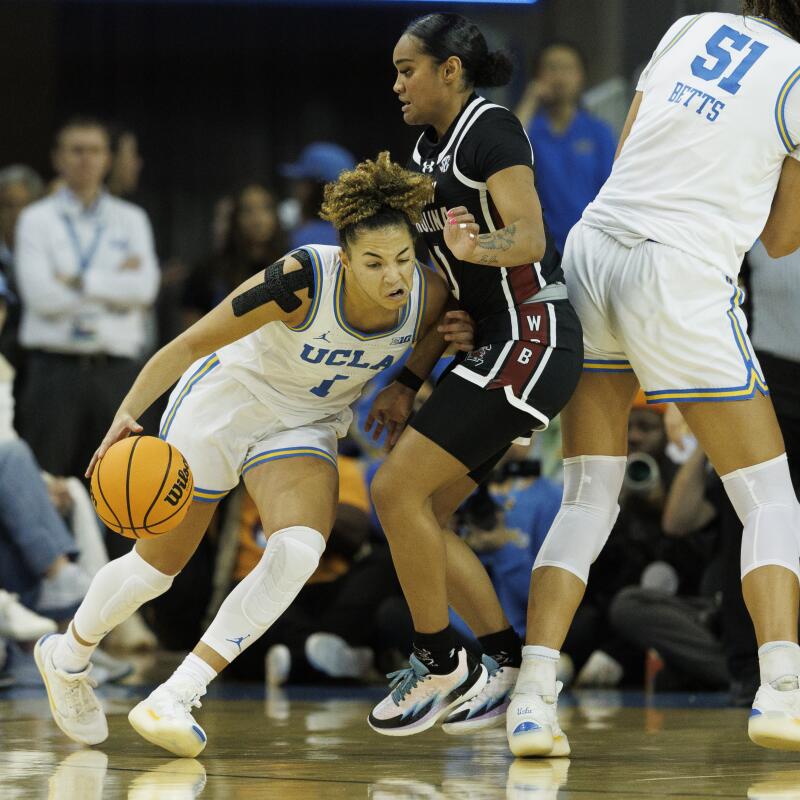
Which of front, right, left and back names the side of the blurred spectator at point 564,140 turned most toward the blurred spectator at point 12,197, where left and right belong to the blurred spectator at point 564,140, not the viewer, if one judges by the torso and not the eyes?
right

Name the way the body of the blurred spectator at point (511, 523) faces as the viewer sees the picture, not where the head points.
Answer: toward the camera

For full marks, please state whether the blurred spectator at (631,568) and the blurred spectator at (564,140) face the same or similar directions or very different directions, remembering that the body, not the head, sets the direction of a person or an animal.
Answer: same or similar directions

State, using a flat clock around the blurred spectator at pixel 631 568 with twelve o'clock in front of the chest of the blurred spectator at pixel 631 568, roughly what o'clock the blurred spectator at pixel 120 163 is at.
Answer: the blurred spectator at pixel 120 163 is roughly at 4 o'clock from the blurred spectator at pixel 631 568.

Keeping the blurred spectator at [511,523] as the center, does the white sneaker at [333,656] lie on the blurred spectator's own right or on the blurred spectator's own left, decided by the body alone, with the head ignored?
on the blurred spectator's own right

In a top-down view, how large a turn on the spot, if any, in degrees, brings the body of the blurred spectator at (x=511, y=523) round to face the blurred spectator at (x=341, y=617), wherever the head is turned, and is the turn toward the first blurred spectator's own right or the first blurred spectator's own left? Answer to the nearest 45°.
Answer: approximately 90° to the first blurred spectator's own right

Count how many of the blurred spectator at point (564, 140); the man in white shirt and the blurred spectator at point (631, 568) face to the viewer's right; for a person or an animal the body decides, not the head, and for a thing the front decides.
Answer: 0

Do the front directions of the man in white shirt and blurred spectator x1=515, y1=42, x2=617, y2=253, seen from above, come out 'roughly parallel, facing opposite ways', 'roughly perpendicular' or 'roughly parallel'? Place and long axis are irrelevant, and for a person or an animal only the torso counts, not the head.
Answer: roughly parallel

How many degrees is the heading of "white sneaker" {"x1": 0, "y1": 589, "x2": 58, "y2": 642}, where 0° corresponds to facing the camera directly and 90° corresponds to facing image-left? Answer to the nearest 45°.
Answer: approximately 270°

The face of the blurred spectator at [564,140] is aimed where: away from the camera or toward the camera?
toward the camera
